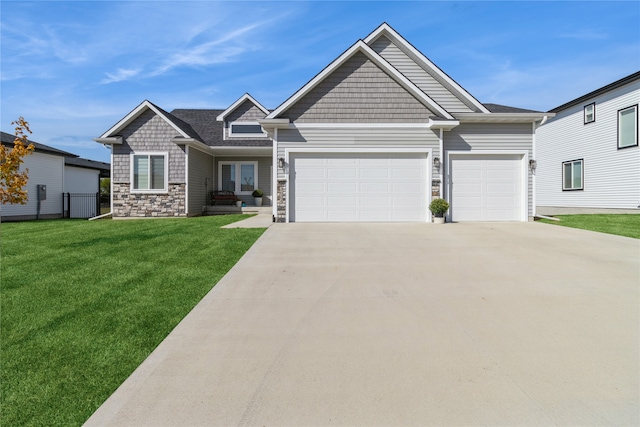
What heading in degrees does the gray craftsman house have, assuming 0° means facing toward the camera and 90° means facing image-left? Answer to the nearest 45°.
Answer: approximately 0°

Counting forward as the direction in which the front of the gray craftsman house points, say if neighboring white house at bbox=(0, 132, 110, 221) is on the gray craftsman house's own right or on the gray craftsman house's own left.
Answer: on the gray craftsman house's own right

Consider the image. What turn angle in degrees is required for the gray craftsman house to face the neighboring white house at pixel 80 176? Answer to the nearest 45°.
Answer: approximately 135° to its right
